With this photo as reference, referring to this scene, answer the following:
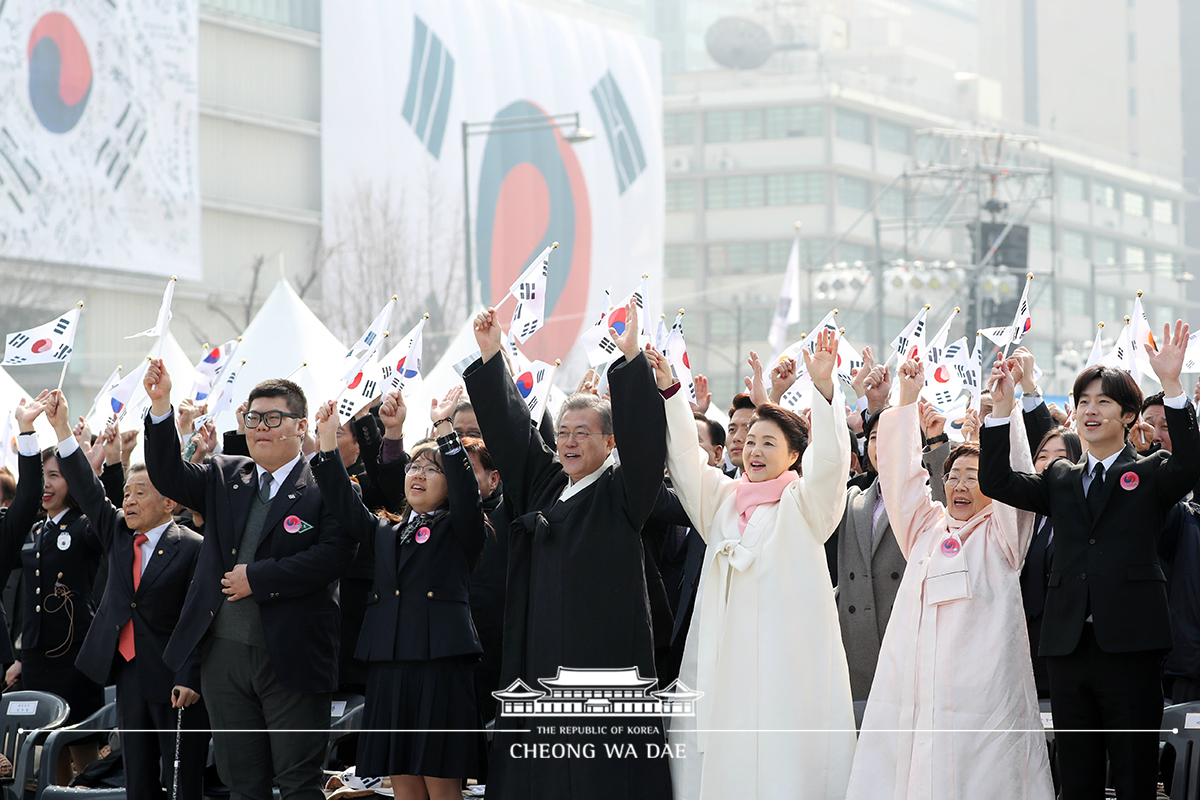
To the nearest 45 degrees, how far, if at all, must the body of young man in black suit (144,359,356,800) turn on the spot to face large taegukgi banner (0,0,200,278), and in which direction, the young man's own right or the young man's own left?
approximately 135° to the young man's own right

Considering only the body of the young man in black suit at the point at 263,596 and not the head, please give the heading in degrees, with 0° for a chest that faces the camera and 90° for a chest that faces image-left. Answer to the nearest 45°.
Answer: approximately 45°

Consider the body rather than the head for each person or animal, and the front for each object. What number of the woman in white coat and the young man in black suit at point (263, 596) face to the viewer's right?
0

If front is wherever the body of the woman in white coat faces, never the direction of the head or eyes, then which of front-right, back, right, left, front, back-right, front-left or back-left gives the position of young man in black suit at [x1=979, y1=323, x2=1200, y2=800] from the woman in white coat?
back-left

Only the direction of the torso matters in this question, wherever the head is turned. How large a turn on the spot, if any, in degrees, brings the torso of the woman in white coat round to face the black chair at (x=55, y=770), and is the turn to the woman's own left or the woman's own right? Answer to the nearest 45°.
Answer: approximately 45° to the woman's own right

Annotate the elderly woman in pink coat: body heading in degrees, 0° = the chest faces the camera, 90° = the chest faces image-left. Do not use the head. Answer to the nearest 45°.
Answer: approximately 45°

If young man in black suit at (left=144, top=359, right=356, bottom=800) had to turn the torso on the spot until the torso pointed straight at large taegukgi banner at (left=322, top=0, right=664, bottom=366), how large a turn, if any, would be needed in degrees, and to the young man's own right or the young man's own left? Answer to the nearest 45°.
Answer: approximately 135° to the young man's own right

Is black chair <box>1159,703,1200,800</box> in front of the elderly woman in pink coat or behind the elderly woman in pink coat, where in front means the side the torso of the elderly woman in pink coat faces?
behind

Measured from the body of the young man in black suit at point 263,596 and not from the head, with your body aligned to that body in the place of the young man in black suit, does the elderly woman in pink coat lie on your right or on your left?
on your left

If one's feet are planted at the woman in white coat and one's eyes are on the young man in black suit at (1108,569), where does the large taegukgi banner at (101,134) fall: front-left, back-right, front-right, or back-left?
back-left

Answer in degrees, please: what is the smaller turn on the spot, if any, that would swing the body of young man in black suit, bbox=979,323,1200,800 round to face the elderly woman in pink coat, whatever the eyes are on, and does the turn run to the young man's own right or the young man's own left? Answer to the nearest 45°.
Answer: approximately 45° to the young man's own right
